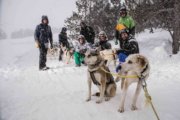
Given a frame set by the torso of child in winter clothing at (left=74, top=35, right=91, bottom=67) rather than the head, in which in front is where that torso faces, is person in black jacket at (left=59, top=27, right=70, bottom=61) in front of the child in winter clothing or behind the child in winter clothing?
behind

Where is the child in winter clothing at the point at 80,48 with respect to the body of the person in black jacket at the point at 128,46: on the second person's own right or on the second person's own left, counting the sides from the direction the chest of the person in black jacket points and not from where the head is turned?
on the second person's own right

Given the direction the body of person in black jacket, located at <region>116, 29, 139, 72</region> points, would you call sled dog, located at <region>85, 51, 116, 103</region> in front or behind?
in front

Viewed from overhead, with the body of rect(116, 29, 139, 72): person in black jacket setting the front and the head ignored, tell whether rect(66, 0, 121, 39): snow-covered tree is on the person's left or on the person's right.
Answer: on the person's right

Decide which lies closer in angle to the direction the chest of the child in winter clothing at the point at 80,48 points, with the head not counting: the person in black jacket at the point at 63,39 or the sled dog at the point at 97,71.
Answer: the sled dog

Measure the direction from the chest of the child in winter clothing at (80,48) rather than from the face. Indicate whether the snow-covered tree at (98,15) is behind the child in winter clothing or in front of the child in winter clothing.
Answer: behind

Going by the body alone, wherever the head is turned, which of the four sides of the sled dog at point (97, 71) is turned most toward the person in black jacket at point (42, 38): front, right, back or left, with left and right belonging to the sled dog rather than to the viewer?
right

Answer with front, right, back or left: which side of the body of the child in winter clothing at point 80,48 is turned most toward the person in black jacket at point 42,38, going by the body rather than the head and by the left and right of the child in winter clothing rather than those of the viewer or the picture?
right

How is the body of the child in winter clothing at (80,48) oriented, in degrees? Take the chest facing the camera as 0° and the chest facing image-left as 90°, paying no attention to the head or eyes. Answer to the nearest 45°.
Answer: approximately 0°
